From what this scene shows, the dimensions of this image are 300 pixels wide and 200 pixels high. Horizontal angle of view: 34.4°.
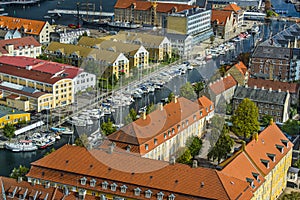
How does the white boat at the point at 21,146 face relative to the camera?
to the viewer's left

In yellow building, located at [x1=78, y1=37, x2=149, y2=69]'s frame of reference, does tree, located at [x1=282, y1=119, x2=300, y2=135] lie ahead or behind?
ahead

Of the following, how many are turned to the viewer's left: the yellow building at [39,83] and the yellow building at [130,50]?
0

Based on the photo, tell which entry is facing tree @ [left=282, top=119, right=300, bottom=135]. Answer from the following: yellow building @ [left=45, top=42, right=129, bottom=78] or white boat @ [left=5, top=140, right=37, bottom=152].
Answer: the yellow building

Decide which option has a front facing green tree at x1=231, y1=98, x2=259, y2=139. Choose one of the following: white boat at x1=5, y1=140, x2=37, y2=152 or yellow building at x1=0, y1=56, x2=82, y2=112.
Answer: the yellow building

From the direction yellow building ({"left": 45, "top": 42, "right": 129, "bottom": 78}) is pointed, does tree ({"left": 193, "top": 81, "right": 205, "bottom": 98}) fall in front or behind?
in front

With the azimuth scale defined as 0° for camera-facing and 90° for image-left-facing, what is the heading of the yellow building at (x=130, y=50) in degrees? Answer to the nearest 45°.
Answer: approximately 315°
